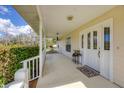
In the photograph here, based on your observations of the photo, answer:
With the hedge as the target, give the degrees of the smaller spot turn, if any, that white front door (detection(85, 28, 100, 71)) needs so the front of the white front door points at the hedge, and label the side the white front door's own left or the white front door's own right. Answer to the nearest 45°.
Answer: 0° — it already faces it

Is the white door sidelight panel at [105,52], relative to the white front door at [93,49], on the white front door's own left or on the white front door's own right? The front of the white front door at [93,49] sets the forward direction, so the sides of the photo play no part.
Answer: on the white front door's own left

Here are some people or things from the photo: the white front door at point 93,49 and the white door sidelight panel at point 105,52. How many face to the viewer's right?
0

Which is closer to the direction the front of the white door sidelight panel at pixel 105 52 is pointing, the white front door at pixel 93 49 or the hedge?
the hedge

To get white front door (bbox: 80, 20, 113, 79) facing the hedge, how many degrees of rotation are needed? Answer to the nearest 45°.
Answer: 0° — it already faces it

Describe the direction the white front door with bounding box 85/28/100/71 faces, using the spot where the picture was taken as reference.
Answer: facing the viewer and to the left of the viewer

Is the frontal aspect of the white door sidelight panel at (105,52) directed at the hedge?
yes

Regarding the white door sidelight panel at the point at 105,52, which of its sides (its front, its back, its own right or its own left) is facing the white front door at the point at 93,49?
right
